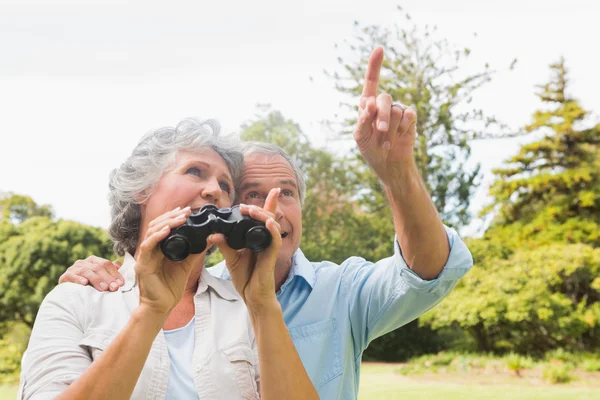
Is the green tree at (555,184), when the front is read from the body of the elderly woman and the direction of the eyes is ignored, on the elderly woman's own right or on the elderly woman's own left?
on the elderly woman's own left

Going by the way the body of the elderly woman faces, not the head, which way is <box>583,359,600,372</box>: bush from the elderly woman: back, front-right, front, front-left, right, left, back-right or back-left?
left

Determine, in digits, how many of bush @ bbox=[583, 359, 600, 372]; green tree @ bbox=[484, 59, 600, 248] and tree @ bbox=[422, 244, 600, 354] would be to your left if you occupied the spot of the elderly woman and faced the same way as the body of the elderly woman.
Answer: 3

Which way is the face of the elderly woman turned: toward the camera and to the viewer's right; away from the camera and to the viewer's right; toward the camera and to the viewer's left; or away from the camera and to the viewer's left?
toward the camera and to the viewer's right

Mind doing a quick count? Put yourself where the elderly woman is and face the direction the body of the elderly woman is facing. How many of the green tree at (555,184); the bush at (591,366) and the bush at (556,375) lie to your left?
3

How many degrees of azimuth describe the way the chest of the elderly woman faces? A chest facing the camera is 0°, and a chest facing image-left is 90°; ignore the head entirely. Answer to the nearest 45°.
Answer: approximately 315°

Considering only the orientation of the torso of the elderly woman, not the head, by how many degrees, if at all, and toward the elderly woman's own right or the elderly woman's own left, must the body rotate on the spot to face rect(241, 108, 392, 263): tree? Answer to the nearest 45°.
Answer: approximately 135° to the elderly woman's own left

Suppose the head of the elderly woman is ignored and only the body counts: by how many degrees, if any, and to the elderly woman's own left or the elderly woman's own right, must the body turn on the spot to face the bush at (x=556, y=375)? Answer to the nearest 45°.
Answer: approximately 90° to the elderly woman's own left

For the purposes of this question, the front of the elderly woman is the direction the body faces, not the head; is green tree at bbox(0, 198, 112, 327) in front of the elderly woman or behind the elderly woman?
behind

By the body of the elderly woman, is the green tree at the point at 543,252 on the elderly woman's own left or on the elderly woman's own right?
on the elderly woman's own left

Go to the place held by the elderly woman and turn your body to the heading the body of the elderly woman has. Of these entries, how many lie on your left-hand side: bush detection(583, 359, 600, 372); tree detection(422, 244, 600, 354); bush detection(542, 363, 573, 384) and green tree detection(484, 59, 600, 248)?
4
